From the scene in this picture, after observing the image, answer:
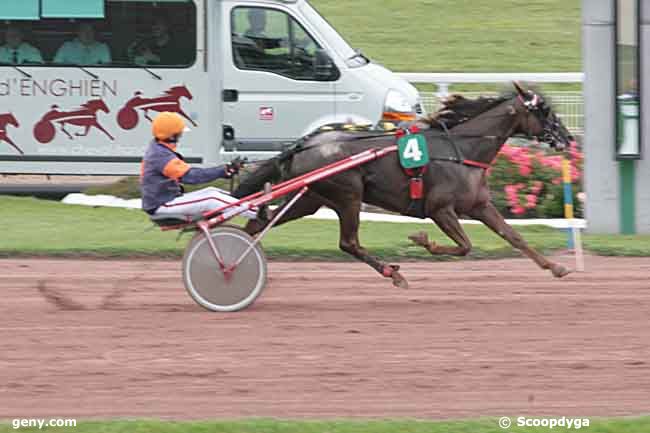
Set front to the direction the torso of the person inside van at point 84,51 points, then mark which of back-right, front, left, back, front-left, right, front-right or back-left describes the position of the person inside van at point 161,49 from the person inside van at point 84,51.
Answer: left

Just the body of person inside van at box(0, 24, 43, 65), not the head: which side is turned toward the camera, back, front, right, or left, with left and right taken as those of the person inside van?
front

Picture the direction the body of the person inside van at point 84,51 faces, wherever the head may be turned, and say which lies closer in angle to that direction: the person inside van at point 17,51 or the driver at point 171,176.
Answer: the driver

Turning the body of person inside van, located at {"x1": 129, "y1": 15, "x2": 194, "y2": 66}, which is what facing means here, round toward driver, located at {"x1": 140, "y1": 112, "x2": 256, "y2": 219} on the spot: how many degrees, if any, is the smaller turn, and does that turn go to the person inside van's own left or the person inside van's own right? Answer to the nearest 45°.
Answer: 0° — they already face them

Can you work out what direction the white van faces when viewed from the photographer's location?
facing to the right of the viewer

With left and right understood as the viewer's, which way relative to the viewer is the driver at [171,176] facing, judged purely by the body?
facing to the right of the viewer

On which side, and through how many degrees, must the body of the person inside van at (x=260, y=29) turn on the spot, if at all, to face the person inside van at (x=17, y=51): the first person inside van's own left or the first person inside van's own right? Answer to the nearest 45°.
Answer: approximately 180°

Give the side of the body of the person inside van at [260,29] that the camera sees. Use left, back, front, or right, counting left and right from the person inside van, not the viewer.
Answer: right

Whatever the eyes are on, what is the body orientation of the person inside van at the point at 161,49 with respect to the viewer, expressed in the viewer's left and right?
facing the viewer

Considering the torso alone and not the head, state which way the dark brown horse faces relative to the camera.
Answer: to the viewer's right

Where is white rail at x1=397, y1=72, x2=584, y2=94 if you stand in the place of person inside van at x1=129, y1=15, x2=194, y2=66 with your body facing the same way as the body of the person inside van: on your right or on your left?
on your left

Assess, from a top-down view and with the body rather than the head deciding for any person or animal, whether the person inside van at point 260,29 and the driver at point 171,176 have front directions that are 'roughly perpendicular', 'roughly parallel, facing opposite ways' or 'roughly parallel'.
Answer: roughly parallel

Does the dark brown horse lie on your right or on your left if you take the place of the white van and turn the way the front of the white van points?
on your right

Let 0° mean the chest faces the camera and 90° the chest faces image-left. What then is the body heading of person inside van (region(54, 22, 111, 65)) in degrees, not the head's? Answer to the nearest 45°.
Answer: approximately 0°

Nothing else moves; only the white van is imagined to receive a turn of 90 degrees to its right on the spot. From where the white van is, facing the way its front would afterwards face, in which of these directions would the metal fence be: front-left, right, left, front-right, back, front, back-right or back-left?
back-left
